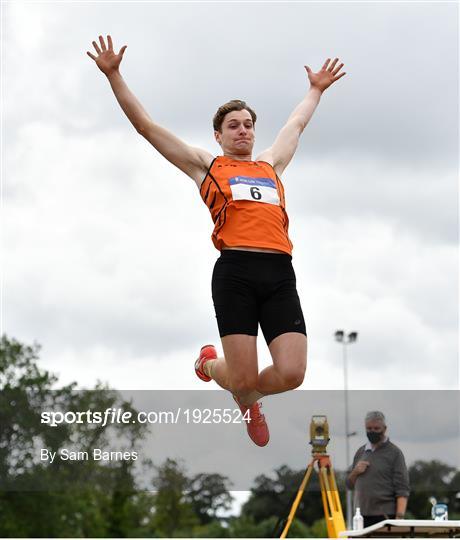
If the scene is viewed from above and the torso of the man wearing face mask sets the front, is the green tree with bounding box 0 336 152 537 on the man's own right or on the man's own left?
on the man's own right

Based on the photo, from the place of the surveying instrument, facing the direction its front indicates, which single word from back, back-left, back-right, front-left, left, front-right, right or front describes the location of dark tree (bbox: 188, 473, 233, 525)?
back

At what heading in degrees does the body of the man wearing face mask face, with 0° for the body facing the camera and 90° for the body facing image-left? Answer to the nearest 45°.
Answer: approximately 45°

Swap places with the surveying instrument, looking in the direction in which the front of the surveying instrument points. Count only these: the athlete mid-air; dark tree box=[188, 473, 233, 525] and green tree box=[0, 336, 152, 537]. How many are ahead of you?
1

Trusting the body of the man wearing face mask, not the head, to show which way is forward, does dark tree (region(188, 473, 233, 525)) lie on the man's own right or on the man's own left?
on the man's own right

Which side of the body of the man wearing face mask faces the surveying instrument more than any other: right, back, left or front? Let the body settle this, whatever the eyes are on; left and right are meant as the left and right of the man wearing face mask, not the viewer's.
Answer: right

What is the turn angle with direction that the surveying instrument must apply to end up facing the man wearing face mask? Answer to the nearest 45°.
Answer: approximately 45° to its left

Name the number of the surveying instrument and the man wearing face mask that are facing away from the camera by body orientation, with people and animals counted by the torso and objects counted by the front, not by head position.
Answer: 0

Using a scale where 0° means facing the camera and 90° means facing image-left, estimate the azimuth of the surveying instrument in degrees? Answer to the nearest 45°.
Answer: approximately 0°
